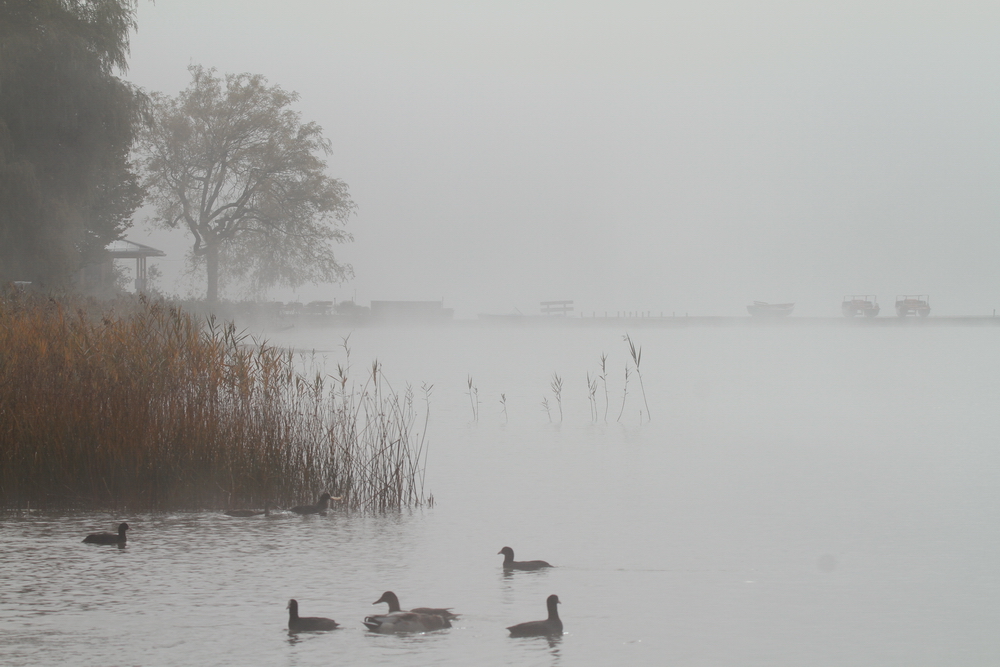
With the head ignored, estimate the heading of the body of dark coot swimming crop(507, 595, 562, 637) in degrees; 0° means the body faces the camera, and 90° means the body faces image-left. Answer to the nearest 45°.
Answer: approximately 270°

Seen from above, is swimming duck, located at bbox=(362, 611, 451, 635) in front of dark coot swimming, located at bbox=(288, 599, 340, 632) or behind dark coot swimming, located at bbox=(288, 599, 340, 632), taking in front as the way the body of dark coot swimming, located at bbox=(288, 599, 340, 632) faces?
behind

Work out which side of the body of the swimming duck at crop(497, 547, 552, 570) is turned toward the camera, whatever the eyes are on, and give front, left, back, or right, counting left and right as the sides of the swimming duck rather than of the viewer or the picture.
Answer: left

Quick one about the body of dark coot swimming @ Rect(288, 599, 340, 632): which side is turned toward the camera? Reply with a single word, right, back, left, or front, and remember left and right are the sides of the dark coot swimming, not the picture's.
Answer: left

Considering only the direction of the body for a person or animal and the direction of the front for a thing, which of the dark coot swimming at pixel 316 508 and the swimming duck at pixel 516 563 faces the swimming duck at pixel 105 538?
the swimming duck at pixel 516 563

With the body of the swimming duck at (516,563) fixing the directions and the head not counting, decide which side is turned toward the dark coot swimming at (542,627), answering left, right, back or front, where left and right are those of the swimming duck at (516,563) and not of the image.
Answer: left

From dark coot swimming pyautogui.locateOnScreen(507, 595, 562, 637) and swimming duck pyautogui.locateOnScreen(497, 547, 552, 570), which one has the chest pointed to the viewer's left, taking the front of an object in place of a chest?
swimming duck pyautogui.locateOnScreen(497, 547, 552, 570)

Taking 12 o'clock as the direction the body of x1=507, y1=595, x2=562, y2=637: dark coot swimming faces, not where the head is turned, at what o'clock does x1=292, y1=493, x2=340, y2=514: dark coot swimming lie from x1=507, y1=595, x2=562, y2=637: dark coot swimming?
x1=292, y1=493, x2=340, y2=514: dark coot swimming is roughly at 8 o'clock from x1=507, y1=595, x2=562, y2=637: dark coot swimming.

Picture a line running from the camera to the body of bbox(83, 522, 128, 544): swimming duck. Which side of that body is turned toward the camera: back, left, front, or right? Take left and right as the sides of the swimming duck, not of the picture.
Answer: right

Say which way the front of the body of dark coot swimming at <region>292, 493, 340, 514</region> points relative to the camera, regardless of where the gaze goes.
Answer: to the viewer's right

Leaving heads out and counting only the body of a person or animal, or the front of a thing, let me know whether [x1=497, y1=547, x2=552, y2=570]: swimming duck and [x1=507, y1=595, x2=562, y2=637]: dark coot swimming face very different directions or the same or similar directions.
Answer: very different directions
